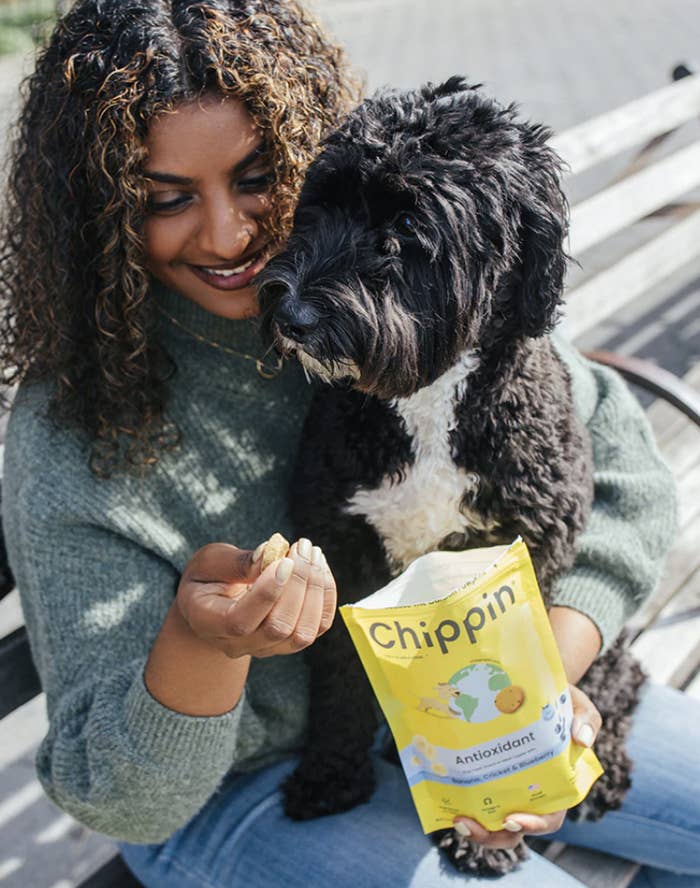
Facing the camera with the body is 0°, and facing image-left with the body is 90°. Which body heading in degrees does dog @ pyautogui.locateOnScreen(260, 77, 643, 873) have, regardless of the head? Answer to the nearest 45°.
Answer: approximately 45°

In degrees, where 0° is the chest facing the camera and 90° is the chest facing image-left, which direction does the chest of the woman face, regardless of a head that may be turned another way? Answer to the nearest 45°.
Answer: approximately 315°

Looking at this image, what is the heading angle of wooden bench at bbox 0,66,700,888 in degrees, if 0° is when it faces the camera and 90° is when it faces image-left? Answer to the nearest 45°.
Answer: approximately 315°
